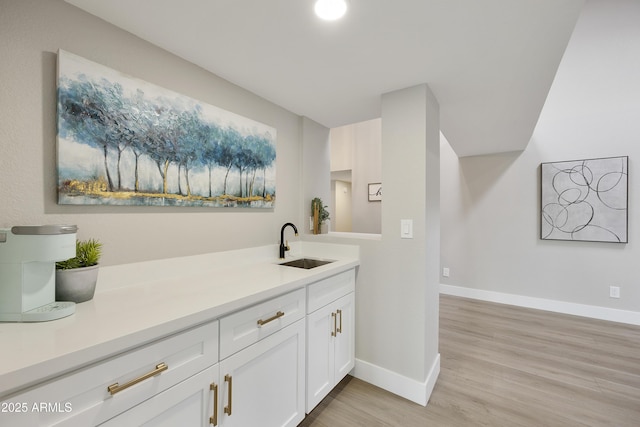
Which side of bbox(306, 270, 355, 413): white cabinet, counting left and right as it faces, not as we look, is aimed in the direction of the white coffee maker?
right

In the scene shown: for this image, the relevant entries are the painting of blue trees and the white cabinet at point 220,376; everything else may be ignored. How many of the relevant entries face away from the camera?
0

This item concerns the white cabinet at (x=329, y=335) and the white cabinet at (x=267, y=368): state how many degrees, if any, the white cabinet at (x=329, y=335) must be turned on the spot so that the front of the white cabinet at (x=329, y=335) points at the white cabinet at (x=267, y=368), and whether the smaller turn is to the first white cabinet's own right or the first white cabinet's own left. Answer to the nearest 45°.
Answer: approximately 90° to the first white cabinet's own right

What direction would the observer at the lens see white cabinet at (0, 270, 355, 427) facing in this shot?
facing the viewer and to the right of the viewer

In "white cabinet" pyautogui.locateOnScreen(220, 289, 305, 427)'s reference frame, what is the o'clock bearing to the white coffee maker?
The white coffee maker is roughly at 4 o'clock from the white cabinet.

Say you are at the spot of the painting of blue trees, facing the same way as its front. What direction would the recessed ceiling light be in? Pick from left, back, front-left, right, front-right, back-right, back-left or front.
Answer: front

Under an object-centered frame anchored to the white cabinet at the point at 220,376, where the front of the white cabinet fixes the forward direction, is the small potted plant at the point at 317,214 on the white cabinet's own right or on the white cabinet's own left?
on the white cabinet's own left

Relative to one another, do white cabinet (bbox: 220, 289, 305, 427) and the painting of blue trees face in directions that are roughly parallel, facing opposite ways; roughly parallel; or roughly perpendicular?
roughly parallel
